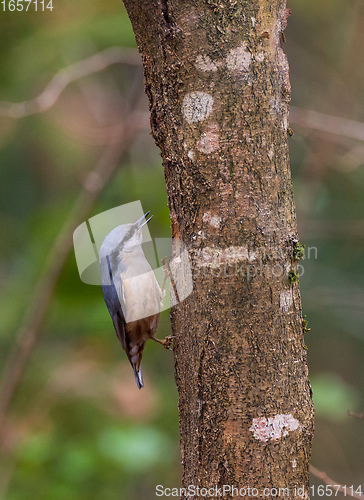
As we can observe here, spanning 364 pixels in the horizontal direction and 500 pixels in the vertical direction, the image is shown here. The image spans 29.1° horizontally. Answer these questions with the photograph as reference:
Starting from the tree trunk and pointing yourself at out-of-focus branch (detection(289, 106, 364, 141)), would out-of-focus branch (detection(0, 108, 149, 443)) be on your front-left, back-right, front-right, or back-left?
front-left

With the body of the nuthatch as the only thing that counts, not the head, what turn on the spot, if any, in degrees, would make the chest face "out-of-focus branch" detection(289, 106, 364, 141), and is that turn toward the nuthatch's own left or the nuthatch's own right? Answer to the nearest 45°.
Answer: approximately 45° to the nuthatch's own left

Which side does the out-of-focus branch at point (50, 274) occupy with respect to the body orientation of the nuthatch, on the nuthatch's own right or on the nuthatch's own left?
on the nuthatch's own left

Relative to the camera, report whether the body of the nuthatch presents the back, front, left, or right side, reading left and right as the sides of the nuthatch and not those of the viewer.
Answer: right

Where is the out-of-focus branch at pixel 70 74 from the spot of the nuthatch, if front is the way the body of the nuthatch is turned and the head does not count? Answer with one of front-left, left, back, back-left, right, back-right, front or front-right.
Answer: left
